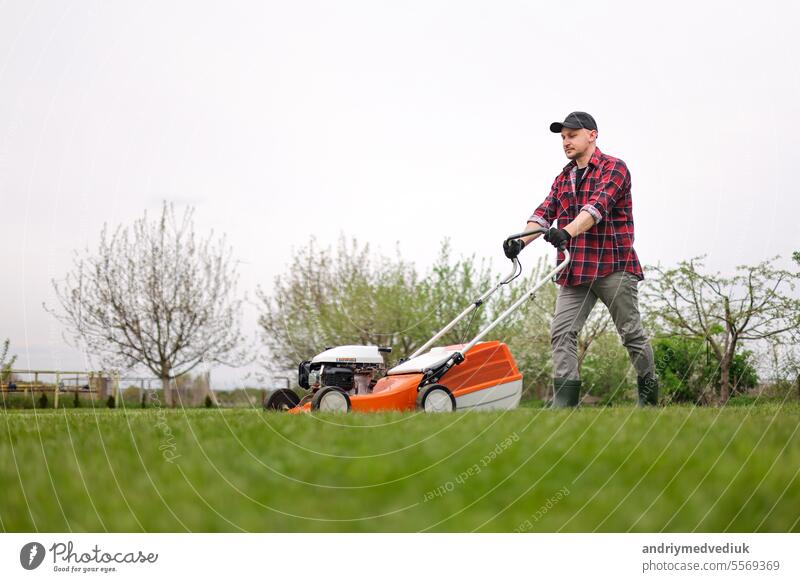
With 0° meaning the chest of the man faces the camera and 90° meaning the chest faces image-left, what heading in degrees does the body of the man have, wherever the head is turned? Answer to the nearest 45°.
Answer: approximately 45°
